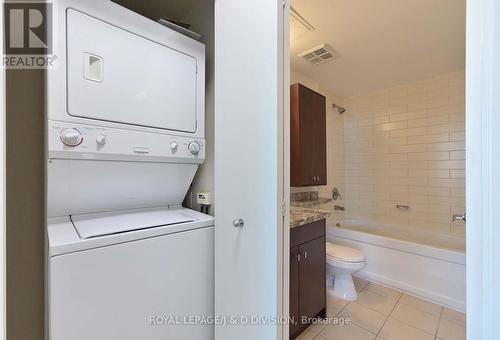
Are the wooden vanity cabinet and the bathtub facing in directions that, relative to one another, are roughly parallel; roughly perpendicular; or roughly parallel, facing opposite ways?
roughly perpendicular

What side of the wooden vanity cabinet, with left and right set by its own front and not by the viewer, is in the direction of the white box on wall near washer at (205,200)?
right

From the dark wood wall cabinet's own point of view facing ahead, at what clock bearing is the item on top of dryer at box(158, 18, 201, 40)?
The item on top of dryer is roughly at 3 o'clock from the dark wood wall cabinet.

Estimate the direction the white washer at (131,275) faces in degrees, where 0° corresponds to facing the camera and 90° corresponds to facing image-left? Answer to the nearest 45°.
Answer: approximately 315°

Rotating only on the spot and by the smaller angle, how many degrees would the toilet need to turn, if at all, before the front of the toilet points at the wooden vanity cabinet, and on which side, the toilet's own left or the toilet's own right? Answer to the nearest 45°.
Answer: approximately 45° to the toilet's own right

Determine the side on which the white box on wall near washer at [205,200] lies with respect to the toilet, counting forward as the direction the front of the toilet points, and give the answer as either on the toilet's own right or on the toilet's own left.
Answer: on the toilet's own right

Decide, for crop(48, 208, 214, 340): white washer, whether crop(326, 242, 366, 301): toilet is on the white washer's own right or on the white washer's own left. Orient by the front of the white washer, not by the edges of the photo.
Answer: on the white washer's own left

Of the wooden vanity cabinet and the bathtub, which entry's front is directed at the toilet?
the bathtub

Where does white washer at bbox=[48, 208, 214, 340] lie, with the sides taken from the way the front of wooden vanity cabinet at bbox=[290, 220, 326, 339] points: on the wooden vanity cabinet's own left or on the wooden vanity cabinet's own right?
on the wooden vanity cabinet's own right
